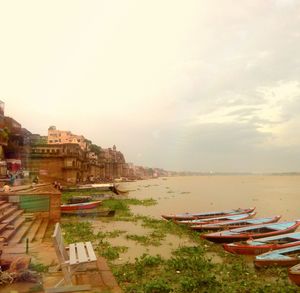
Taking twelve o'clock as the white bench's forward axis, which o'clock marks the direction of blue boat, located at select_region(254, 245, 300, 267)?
The blue boat is roughly at 11 o'clock from the white bench.

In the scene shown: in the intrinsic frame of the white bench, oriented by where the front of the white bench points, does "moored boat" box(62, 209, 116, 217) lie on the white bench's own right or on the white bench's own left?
on the white bench's own left

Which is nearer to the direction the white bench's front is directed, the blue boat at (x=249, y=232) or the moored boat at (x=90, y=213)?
the blue boat

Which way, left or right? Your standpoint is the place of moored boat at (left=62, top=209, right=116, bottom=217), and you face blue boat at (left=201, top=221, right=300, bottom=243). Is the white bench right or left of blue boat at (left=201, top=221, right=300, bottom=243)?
right

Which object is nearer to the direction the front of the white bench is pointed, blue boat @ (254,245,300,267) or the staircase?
the blue boat

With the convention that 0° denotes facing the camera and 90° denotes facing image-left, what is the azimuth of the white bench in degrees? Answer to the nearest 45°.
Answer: approximately 270°

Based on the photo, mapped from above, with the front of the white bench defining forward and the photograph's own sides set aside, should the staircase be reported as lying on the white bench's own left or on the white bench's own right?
on the white bench's own left

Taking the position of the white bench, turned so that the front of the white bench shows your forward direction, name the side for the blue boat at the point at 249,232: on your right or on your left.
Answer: on your left
